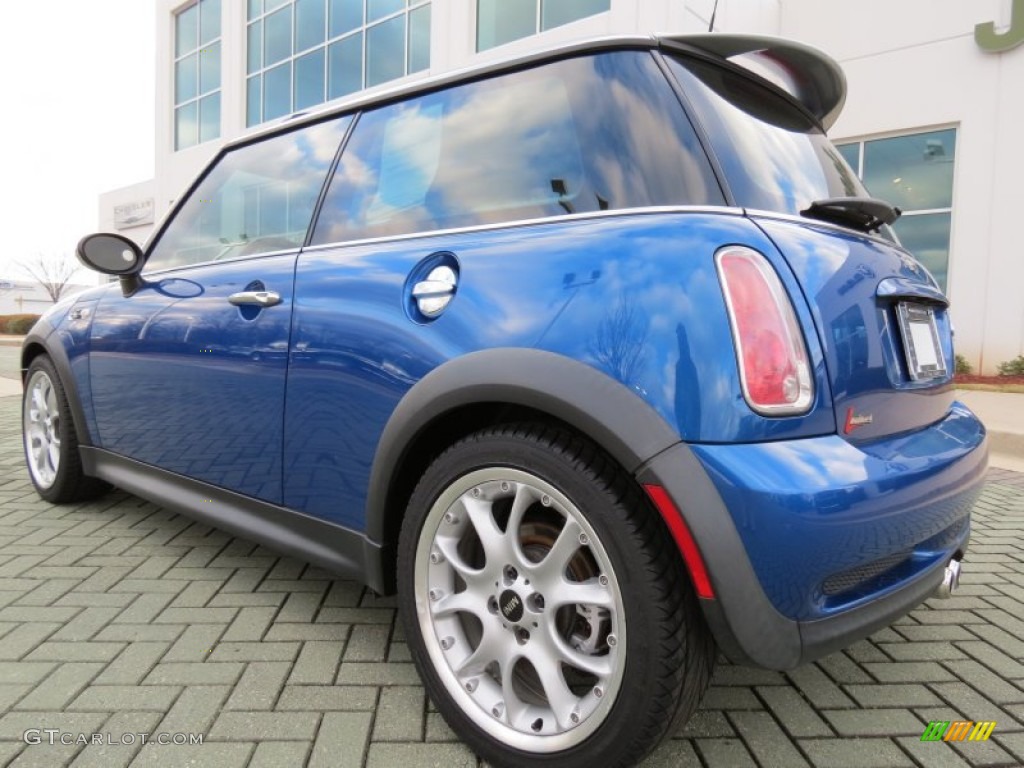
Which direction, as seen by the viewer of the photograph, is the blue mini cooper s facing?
facing away from the viewer and to the left of the viewer

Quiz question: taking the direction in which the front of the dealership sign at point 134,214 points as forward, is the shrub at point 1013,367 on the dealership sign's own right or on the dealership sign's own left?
on the dealership sign's own left

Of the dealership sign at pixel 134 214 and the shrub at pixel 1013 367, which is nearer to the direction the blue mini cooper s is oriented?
the dealership sign

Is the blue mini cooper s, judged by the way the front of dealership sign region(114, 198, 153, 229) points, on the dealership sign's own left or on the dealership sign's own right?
on the dealership sign's own left

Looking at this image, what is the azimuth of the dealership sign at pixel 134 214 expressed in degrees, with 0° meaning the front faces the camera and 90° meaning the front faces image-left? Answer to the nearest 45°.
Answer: approximately 45°
